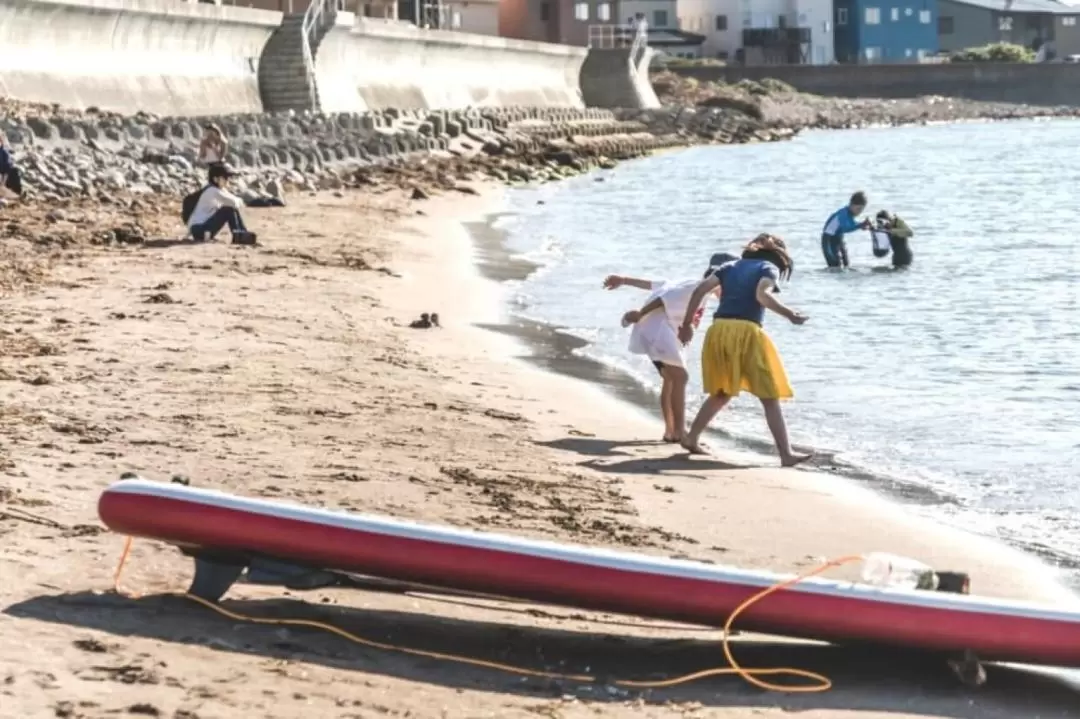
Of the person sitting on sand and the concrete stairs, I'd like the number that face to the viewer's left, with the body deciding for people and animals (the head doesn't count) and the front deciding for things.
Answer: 0

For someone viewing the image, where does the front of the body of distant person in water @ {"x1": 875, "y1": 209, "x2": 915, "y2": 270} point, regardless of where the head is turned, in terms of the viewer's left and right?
facing to the left of the viewer

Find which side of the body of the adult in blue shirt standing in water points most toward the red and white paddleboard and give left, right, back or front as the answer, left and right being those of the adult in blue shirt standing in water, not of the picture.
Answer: right

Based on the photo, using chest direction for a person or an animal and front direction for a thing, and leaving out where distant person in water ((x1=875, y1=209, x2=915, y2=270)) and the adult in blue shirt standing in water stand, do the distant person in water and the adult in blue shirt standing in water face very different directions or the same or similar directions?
very different directions

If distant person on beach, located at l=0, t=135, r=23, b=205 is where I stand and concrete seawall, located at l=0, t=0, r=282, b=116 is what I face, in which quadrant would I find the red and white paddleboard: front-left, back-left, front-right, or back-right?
back-right

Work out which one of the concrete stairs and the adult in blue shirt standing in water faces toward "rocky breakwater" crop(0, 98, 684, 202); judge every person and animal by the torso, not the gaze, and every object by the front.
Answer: the concrete stairs

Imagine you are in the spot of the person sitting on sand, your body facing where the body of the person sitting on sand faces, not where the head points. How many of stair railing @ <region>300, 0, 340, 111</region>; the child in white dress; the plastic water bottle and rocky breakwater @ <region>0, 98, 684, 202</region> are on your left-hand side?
2

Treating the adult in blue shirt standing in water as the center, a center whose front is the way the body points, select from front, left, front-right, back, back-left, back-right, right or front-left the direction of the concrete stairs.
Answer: back-left

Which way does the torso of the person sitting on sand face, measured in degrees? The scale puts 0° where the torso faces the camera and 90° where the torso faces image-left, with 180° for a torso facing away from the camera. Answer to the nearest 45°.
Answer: approximately 270°

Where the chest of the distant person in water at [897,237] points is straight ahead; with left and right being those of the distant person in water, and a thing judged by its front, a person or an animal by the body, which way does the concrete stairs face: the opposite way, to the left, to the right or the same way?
to the left

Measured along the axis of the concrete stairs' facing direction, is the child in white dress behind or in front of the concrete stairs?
in front

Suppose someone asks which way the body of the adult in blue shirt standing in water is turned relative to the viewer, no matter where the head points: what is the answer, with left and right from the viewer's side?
facing to the right of the viewer

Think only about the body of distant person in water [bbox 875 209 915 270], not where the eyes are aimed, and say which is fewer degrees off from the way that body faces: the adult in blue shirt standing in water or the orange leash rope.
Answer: the adult in blue shirt standing in water

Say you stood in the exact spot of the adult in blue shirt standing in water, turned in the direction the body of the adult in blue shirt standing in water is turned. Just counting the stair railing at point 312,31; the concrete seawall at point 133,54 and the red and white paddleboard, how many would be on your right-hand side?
1

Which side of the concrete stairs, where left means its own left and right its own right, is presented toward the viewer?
front

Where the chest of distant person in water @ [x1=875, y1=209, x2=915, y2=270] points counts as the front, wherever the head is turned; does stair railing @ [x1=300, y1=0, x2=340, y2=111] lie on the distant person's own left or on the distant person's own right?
on the distant person's own right

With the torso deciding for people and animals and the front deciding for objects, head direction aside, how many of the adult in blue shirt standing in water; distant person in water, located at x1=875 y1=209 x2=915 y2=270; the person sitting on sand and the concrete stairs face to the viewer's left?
1
